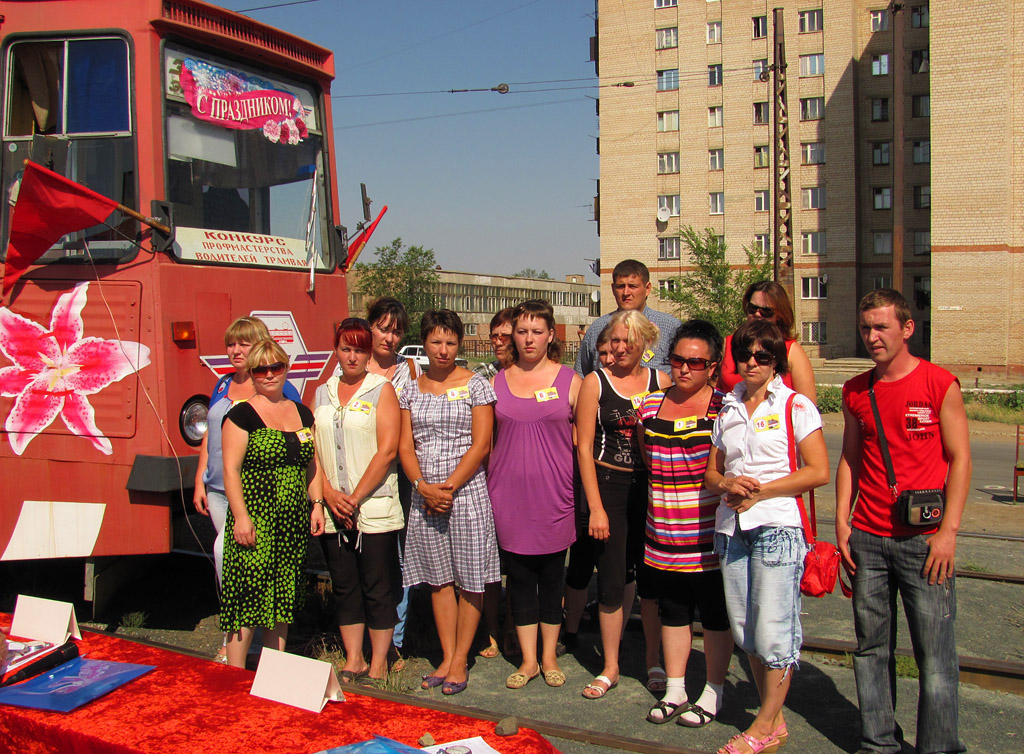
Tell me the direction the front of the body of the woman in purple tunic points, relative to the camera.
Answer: toward the camera

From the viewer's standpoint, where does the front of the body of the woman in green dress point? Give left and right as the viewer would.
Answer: facing the viewer and to the right of the viewer

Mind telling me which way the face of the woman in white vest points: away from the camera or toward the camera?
toward the camera

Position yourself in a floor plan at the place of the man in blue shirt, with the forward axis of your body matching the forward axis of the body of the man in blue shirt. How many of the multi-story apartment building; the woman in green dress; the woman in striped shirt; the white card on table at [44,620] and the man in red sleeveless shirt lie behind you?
1

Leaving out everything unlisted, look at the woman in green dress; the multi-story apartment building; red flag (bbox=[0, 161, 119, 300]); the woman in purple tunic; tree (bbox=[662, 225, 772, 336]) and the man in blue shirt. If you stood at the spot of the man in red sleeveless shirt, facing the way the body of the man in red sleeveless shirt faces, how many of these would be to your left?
0

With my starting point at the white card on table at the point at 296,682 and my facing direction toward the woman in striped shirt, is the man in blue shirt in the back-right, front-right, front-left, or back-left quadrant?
front-left

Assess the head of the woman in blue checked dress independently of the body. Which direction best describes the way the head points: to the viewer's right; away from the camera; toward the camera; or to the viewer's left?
toward the camera

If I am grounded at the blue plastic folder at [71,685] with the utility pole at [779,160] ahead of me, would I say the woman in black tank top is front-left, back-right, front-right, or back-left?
front-right

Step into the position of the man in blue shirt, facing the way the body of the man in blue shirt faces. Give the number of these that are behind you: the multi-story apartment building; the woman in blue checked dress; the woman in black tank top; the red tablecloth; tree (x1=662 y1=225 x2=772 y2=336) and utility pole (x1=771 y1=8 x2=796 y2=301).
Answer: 3

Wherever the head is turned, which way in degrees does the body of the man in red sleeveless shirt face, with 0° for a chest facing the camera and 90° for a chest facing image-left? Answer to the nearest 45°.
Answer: approximately 45°

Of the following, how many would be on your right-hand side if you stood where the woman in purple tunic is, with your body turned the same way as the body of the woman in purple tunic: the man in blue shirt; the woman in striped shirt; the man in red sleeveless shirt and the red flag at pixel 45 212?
1

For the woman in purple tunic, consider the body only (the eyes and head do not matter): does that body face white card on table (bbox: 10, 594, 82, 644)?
no

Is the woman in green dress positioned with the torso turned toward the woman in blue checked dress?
no

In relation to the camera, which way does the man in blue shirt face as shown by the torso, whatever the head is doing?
toward the camera

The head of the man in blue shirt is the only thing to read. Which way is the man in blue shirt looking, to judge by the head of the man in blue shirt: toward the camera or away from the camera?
toward the camera

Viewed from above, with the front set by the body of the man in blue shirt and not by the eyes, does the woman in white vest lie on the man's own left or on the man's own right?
on the man's own right

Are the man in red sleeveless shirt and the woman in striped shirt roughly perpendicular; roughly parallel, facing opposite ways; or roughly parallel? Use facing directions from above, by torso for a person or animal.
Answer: roughly parallel

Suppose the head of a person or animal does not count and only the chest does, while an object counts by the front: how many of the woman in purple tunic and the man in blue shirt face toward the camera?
2
